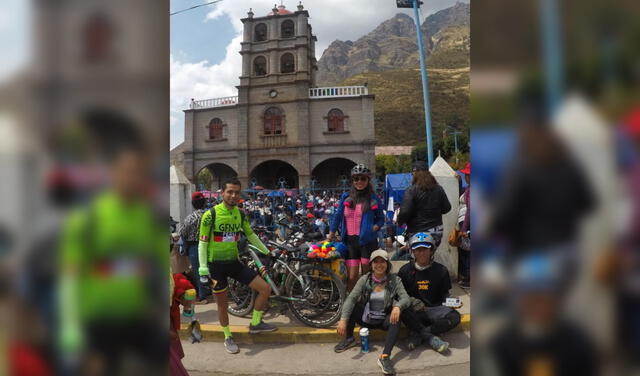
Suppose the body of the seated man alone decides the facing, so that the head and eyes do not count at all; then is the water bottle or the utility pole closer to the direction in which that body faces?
the water bottle

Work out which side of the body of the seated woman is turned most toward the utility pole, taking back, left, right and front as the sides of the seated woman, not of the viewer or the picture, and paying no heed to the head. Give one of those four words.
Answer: back

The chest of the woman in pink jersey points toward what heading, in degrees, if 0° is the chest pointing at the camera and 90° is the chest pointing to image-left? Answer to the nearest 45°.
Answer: approximately 0°

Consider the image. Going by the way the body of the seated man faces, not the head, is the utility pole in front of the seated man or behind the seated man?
behind
